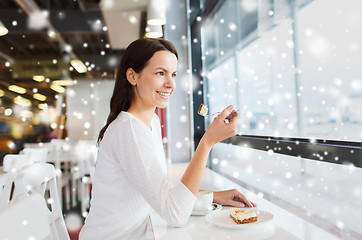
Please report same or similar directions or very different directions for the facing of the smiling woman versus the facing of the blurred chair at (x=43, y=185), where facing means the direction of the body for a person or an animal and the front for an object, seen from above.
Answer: very different directions

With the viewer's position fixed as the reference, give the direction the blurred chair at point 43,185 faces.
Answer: facing away from the viewer and to the left of the viewer

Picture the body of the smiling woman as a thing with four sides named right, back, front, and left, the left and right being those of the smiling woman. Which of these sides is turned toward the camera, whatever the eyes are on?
right

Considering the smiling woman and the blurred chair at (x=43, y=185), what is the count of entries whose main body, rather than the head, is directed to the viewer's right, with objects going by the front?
1

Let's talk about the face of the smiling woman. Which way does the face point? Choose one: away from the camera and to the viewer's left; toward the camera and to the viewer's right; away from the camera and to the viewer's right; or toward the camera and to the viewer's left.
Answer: toward the camera and to the viewer's right
